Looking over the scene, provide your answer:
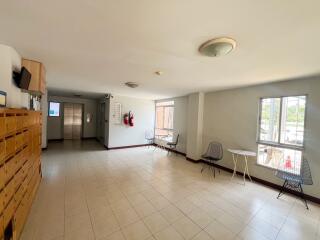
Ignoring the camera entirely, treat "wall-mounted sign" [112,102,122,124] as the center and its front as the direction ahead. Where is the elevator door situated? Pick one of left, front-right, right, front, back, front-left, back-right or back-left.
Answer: back-right

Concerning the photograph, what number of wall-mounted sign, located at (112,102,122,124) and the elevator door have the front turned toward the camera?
2

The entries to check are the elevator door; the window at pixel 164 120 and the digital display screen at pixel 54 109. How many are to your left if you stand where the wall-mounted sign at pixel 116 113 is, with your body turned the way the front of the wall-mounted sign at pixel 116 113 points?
1

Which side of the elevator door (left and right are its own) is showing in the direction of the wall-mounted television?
front

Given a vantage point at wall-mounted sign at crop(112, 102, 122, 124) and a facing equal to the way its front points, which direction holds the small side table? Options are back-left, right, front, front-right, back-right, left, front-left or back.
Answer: front-left

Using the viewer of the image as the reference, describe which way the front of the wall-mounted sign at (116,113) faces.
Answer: facing the viewer

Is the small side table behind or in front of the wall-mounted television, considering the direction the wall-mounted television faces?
in front

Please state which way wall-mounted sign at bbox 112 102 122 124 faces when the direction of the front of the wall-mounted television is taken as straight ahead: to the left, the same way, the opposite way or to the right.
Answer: to the right

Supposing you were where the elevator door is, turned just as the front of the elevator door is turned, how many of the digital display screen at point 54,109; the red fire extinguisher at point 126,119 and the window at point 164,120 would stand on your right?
1

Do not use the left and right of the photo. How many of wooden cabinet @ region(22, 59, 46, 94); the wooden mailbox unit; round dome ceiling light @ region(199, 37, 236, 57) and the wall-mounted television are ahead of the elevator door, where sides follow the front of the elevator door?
4

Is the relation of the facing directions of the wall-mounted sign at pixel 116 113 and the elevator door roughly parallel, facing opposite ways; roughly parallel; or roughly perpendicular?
roughly parallel

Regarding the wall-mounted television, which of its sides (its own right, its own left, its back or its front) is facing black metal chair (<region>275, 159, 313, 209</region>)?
front

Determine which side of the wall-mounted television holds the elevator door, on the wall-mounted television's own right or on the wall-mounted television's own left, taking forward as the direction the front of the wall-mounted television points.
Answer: on the wall-mounted television's own left

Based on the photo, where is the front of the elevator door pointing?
toward the camera

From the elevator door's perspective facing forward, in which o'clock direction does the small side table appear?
The small side table is roughly at 11 o'clock from the elevator door.
